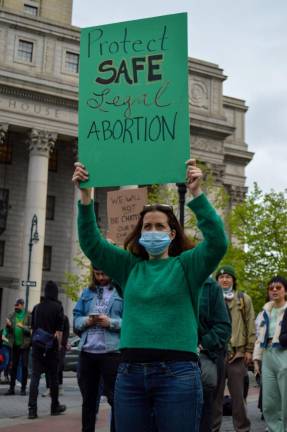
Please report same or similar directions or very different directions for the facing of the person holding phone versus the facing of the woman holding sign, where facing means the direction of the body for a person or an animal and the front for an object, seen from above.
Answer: same or similar directions

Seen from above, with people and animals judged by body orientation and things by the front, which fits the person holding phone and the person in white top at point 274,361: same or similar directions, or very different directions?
same or similar directions

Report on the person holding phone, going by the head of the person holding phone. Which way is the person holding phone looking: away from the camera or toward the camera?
toward the camera

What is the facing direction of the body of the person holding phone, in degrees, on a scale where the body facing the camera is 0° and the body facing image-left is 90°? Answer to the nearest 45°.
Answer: approximately 0°

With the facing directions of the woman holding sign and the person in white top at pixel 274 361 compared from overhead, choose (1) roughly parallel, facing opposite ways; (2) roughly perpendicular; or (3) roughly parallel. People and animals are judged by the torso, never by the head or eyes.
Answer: roughly parallel

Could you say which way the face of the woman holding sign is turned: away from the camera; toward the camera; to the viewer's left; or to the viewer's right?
toward the camera

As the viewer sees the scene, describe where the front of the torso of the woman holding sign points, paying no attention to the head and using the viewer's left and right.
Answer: facing the viewer

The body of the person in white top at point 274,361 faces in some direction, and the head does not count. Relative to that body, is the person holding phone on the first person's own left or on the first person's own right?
on the first person's own right

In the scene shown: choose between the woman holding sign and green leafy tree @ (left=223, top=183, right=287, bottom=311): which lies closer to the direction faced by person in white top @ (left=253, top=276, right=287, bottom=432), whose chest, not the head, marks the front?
the woman holding sign

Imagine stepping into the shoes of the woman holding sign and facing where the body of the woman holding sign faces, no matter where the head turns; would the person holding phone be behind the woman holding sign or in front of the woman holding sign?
behind

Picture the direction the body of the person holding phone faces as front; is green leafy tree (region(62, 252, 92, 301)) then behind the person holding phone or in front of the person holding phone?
behind

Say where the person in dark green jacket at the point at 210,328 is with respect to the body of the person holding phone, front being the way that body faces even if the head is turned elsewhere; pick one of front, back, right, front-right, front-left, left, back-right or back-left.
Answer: front-left

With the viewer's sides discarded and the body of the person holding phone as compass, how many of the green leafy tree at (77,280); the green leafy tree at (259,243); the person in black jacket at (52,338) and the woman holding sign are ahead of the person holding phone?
1
